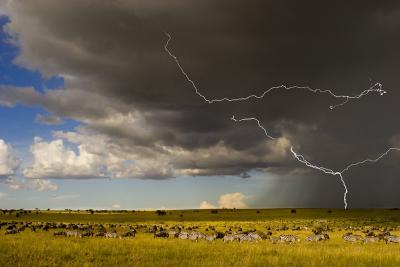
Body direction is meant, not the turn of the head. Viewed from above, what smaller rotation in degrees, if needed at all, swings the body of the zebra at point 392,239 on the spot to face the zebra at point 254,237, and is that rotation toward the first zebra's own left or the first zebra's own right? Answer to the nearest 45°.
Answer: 0° — it already faces it

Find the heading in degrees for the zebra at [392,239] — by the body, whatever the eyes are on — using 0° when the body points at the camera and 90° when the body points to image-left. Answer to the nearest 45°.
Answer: approximately 90°

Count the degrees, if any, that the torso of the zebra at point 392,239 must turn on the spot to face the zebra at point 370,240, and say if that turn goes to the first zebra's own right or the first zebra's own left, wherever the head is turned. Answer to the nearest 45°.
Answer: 0° — it already faces it

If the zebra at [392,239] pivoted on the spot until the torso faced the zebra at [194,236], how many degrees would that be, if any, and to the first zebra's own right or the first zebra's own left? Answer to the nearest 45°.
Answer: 0° — it already faces it
